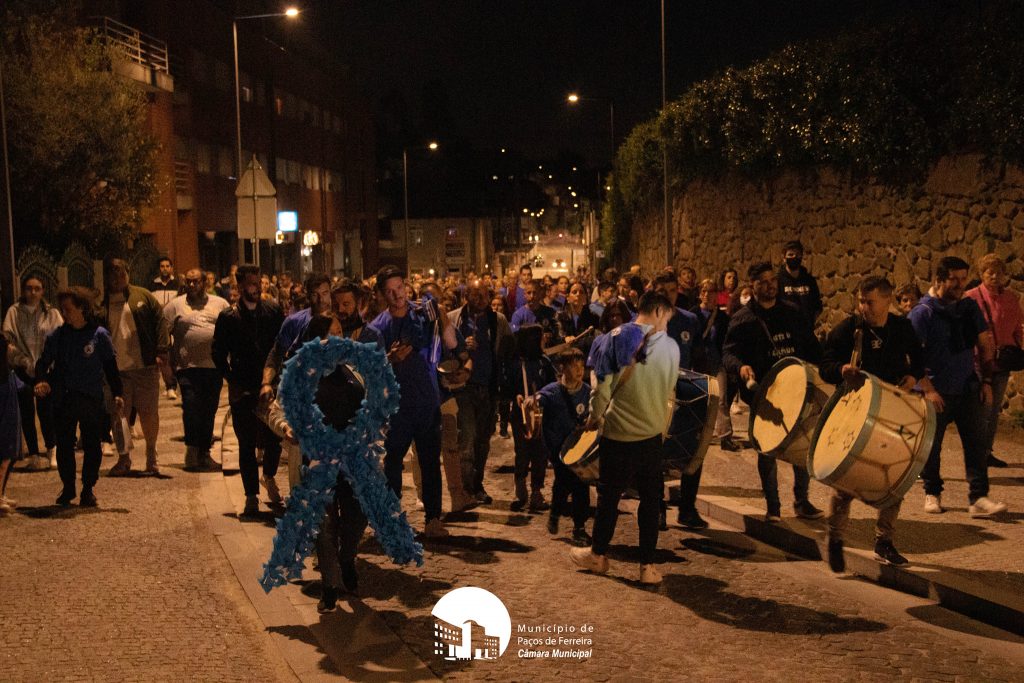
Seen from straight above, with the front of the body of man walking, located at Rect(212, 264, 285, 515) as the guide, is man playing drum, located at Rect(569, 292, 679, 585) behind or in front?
in front

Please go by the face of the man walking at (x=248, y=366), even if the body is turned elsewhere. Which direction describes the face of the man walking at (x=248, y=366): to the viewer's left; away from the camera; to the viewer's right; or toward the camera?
toward the camera

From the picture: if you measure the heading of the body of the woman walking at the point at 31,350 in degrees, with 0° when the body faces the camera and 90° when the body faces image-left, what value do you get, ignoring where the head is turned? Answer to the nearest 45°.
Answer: approximately 0°

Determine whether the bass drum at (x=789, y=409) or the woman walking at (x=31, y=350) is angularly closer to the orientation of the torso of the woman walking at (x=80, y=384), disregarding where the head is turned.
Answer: the bass drum

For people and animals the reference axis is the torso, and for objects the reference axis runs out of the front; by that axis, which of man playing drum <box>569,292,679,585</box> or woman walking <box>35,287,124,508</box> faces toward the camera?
the woman walking

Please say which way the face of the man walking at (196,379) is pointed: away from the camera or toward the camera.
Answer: toward the camera

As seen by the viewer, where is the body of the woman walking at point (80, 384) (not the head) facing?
toward the camera

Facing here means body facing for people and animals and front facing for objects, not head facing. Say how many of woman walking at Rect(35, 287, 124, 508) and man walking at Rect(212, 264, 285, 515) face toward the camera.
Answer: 2

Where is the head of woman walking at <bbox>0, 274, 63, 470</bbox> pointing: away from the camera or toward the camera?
toward the camera

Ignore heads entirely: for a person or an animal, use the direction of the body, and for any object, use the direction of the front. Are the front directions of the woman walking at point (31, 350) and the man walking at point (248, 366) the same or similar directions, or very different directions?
same or similar directions

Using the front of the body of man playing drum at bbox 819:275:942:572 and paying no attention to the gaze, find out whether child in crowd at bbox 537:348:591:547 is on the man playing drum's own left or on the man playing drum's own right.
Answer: on the man playing drum's own right

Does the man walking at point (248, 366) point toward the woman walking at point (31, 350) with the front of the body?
no

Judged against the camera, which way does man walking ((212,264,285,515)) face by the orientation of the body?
toward the camera

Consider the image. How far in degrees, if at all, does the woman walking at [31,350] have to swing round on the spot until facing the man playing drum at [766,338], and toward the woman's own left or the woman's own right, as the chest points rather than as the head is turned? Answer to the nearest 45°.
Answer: approximately 45° to the woman's own left

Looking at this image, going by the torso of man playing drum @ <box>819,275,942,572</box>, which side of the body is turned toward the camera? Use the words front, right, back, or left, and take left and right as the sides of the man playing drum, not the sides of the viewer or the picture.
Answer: front

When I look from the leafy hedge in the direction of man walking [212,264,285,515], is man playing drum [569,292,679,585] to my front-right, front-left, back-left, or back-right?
front-left

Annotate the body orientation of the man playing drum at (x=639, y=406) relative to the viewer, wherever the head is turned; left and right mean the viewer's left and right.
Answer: facing away from the viewer and to the right of the viewer

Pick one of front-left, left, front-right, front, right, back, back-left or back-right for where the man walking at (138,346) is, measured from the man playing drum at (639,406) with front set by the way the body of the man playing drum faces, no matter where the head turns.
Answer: left

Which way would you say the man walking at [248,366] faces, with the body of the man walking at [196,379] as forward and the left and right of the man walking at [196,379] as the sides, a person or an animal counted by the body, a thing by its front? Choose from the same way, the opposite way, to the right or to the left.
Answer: the same way

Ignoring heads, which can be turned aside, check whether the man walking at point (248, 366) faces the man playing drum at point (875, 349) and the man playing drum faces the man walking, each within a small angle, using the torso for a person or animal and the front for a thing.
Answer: no

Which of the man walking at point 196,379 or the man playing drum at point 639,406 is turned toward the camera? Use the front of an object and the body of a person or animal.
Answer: the man walking
